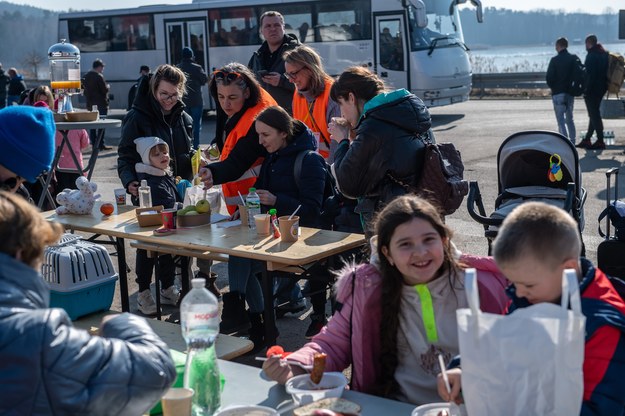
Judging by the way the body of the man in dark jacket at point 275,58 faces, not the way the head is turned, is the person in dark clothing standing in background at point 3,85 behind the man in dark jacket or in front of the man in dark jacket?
behind

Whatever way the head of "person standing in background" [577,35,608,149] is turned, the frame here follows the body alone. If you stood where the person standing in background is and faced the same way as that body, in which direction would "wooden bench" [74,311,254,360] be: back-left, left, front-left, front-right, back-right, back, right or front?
left

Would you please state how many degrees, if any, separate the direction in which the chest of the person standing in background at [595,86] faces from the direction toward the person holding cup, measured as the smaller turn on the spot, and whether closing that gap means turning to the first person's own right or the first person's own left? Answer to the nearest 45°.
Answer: approximately 90° to the first person's own left

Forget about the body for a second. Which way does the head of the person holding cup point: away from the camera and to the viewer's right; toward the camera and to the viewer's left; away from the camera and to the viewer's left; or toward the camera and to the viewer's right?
toward the camera and to the viewer's left

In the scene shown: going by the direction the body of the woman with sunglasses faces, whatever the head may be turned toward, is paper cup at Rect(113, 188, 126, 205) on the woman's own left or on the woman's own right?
on the woman's own right

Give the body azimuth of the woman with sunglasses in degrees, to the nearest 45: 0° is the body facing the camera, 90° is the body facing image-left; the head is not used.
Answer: approximately 45°

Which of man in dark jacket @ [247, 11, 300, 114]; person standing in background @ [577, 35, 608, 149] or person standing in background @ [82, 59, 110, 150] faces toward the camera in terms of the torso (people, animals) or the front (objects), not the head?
the man in dark jacket

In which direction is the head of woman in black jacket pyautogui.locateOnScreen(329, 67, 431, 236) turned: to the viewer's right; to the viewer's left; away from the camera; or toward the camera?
to the viewer's left

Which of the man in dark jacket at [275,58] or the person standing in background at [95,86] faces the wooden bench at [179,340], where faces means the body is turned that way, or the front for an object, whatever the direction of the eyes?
the man in dark jacket
